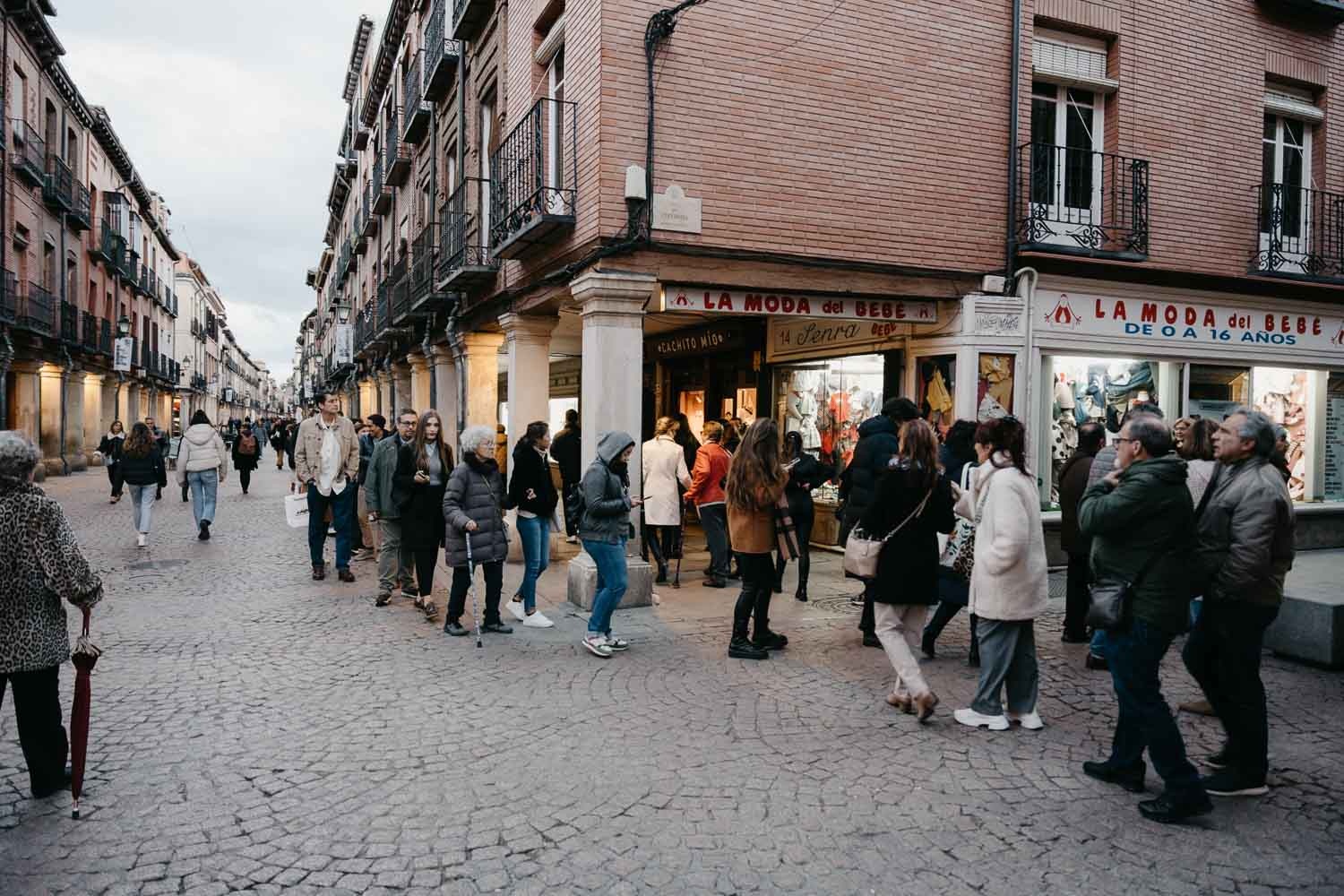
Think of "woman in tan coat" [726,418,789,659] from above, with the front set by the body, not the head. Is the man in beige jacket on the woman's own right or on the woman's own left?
on the woman's own left

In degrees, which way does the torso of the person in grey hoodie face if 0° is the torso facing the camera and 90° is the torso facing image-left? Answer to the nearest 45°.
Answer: approximately 270°

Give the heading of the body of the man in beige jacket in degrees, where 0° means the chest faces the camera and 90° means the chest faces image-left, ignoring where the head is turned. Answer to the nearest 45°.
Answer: approximately 0°

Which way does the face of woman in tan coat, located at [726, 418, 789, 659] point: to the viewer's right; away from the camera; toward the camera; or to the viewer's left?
away from the camera

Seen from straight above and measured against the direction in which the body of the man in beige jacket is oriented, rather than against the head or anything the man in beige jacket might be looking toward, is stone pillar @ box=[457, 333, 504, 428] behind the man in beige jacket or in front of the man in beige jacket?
behind

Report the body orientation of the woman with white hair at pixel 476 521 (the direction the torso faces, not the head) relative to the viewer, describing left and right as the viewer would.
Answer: facing the viewer and to the right of the viewer

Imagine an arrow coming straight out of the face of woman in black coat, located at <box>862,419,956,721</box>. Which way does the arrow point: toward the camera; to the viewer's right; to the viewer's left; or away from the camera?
away from the camera

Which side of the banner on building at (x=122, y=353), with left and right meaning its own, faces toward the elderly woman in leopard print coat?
front

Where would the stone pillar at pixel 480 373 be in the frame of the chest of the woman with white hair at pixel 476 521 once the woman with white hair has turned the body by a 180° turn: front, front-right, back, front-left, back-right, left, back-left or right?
front-right

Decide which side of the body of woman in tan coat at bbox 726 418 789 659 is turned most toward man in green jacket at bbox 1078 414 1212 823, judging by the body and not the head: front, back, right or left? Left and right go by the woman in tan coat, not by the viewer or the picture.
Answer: right
